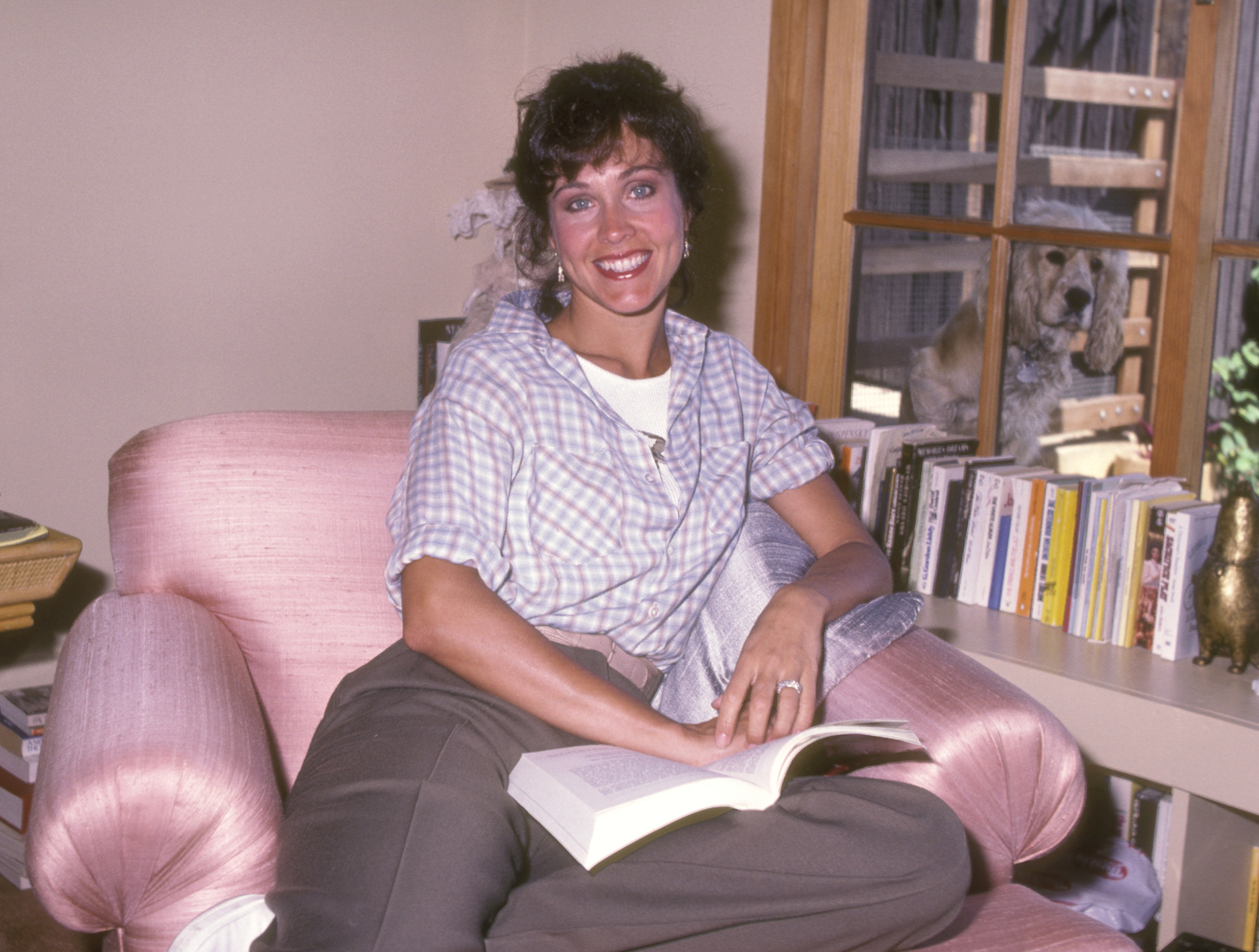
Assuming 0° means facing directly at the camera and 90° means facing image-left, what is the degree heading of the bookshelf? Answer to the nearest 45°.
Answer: approximately 45°

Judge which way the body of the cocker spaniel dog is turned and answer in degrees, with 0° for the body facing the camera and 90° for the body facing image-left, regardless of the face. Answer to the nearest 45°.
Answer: approximately 315°
